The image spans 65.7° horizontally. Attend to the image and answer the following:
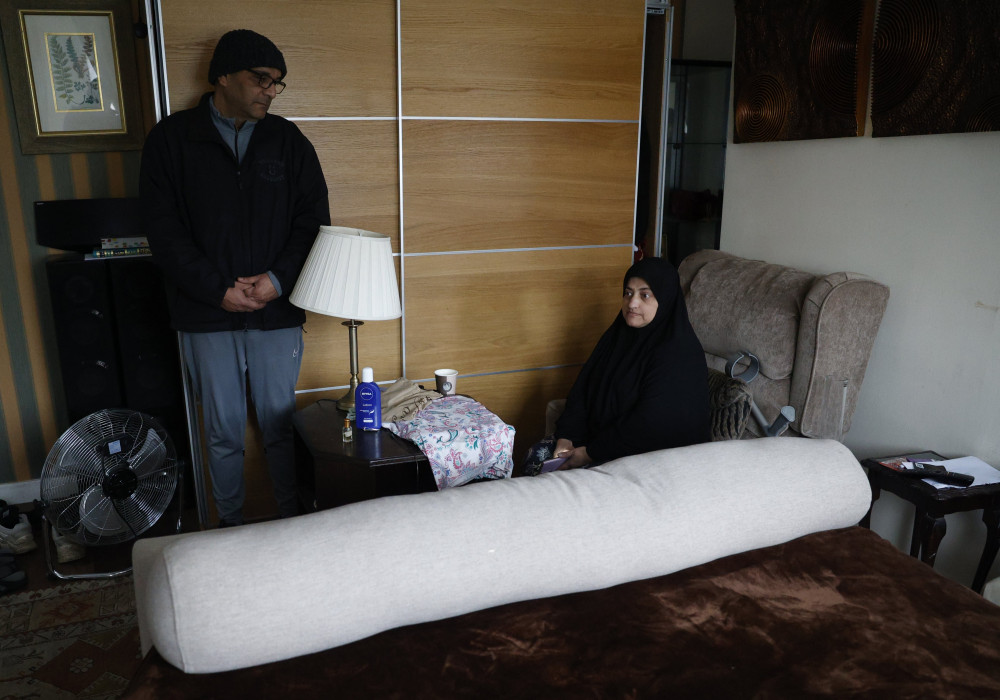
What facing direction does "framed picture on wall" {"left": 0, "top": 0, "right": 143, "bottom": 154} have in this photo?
toward the camera

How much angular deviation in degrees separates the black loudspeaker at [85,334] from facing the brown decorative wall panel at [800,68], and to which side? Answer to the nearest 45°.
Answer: approximately 90° to its left

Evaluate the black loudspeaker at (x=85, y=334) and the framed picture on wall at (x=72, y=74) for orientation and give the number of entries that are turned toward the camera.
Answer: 2

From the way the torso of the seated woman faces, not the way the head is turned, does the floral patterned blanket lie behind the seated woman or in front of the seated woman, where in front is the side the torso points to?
in front

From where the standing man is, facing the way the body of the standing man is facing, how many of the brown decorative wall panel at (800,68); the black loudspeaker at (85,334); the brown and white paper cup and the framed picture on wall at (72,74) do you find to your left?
2

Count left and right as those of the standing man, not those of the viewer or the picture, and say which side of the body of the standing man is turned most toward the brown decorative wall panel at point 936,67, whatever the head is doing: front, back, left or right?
left

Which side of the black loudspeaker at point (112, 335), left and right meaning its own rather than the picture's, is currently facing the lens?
front
